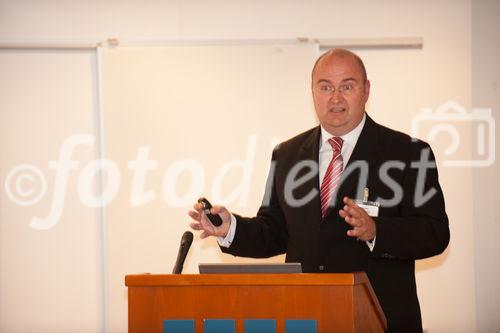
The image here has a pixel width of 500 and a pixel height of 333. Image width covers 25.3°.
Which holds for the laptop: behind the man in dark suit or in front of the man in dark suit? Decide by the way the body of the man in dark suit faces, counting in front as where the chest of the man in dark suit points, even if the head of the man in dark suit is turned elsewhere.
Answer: in front

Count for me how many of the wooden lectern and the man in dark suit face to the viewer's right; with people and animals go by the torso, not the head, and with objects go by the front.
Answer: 0

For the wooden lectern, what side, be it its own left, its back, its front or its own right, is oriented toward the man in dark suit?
back

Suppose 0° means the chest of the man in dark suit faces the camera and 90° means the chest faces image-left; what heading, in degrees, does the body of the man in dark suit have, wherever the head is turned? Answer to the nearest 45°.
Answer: approximately 45°

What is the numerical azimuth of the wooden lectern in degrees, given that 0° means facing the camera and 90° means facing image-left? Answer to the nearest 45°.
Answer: approximately 0°

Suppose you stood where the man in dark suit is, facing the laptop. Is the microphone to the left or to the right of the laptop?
right

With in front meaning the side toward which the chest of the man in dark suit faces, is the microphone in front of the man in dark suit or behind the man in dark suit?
in front
